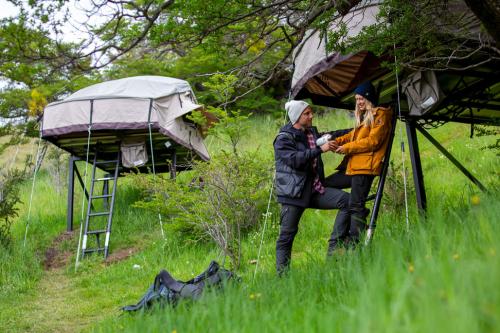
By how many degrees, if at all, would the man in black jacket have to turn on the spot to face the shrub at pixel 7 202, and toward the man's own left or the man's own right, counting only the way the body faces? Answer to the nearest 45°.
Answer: approximately 135° to the man's own left

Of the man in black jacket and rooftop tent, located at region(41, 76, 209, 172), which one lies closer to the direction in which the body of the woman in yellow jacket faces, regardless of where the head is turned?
the man in black jacket

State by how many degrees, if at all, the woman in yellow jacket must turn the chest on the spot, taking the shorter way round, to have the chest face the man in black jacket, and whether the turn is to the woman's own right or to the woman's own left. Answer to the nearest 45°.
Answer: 0° — they already face them

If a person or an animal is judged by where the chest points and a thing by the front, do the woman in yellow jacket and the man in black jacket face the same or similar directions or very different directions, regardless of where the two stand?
very different directions

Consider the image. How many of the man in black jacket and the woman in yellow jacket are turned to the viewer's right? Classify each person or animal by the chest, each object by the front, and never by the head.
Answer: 1

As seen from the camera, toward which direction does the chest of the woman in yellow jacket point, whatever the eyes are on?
to the viewer's left

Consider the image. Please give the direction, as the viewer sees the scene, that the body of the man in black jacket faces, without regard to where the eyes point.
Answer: to the viewer's right

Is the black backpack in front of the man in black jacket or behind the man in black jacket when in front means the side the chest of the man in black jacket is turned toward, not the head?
behind
